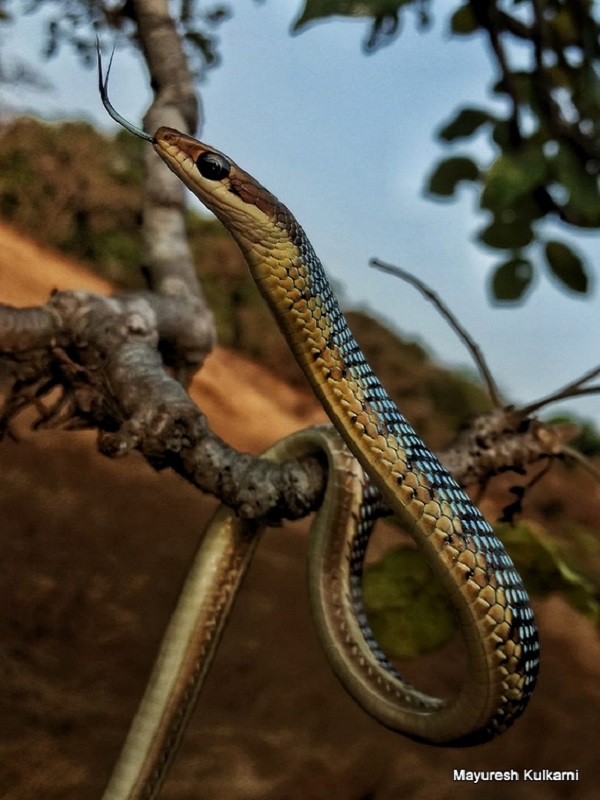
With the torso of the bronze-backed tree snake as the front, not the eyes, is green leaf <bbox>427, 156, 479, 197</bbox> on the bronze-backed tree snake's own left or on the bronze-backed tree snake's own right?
on the bronze-backed tree snake's own right

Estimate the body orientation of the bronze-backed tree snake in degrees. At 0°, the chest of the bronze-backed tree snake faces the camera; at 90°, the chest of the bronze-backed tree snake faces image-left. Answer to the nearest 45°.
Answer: approximately 90°

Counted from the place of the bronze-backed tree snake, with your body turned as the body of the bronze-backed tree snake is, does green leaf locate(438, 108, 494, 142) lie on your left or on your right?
on your right

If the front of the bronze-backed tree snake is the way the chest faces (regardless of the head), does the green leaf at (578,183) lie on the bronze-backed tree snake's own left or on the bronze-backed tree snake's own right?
on the bronze-backed tree snake's own right
